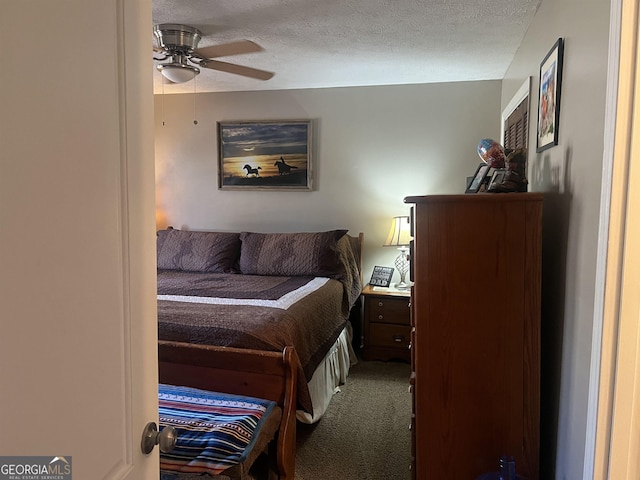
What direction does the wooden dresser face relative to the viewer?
to the viewer's left

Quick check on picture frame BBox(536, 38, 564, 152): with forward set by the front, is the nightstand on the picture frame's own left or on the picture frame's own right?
on the picture frame's own right

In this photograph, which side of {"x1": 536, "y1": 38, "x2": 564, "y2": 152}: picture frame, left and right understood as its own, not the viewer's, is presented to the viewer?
left

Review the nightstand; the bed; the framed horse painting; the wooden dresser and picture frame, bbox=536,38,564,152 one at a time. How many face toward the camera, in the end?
3

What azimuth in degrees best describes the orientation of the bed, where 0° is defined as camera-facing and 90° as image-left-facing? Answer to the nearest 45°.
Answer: approximately 0°

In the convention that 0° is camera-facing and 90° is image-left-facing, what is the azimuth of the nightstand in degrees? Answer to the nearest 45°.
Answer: approximately 0°

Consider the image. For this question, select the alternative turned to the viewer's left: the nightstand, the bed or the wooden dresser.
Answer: the wooden dresser
